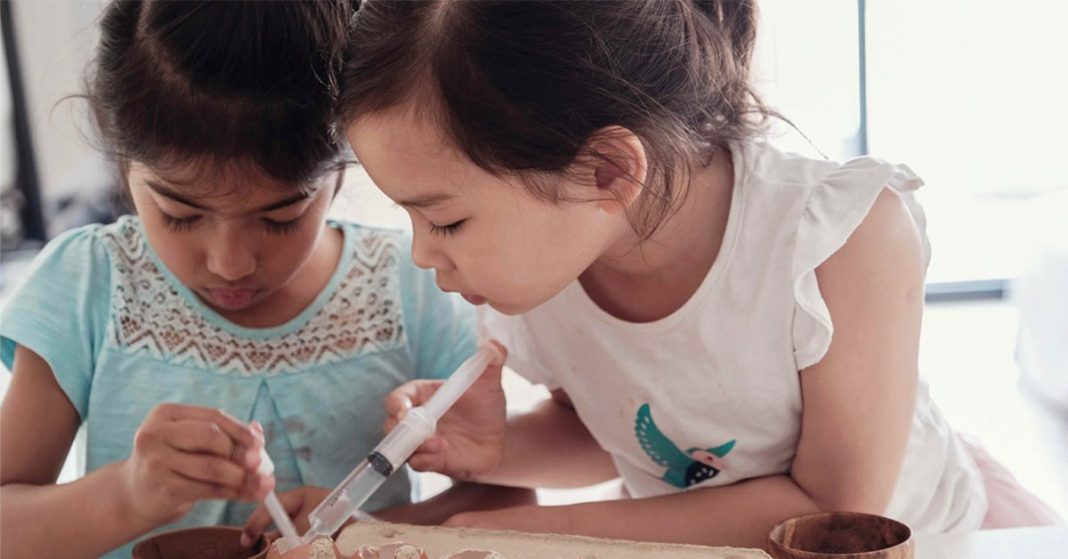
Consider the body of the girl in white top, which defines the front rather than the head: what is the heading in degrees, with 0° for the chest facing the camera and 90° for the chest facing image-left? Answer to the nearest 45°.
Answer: approximately 45°

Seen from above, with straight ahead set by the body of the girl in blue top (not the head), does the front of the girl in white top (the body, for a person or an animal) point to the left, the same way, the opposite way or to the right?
to the right

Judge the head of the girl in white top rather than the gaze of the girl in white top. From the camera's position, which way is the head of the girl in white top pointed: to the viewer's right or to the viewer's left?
to the viewer's left

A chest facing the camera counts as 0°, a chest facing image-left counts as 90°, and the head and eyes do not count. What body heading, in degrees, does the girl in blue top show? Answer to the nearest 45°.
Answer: approximately 0°

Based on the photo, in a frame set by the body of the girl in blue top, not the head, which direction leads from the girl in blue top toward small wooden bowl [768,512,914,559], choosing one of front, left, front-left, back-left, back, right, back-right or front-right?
front-left
